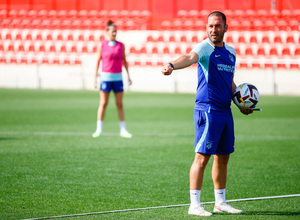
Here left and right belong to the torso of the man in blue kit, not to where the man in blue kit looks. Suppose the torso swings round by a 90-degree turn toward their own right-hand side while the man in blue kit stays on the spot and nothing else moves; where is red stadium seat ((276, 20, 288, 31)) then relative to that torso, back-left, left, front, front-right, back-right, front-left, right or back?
back-right

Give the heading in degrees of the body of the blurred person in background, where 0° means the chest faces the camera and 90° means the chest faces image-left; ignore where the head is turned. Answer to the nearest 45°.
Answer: approximately 0°

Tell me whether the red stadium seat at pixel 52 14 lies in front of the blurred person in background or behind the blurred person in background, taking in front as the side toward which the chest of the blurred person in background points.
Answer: behind

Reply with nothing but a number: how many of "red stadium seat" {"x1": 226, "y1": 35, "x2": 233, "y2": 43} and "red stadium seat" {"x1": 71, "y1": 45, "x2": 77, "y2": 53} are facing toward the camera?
2

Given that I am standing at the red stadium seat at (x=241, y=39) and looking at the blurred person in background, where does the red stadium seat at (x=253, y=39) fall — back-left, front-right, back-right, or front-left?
back-left

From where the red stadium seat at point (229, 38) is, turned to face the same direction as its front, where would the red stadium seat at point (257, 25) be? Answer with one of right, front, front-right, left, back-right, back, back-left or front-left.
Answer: back-left

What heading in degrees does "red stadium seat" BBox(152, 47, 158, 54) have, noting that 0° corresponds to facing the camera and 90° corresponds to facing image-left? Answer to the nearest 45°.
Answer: approximately 0°

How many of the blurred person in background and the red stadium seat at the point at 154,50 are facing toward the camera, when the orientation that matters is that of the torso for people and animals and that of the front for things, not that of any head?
2
